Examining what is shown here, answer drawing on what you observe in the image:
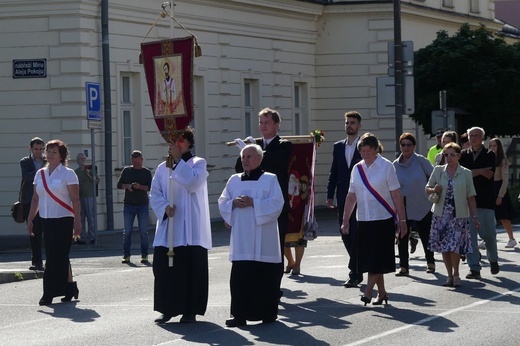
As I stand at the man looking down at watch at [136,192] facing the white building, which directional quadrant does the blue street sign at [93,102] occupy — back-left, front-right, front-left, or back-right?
front-left

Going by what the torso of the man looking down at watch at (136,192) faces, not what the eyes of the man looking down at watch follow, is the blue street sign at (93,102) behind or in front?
behind

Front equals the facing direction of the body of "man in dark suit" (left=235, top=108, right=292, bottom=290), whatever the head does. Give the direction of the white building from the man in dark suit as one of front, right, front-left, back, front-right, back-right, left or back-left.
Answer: back-right

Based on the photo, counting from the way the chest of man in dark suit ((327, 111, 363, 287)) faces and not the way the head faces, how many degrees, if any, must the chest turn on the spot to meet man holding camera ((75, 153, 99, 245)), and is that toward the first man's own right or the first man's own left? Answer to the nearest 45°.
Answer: approximately 90° to the first man's own right

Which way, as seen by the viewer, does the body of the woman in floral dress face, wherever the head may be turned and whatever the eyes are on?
toward the camera

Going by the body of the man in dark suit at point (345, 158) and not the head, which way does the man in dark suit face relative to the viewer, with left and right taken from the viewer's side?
facing the viewer and to the left of the viewer

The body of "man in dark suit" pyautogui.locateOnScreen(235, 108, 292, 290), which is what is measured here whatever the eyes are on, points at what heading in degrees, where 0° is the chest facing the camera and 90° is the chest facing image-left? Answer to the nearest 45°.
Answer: approximately 45°

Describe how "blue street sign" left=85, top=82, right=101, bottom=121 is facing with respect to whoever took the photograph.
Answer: facing the viewer and to the right of the viewer

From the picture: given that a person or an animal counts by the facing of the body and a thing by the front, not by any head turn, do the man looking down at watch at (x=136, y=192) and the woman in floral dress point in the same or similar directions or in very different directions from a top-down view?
same or similar directions

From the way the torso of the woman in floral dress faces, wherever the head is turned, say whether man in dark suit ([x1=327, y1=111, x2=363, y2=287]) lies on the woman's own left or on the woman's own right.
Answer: on the woman's own right

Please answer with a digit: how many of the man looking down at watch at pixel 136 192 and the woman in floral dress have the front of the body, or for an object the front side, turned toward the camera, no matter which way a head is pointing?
2
